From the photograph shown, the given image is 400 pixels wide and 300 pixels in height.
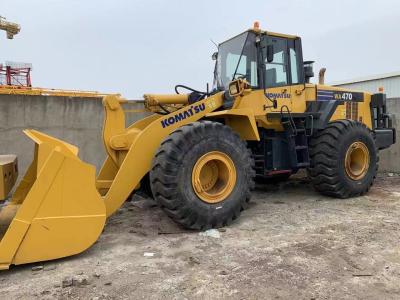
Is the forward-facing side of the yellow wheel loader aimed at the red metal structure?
no

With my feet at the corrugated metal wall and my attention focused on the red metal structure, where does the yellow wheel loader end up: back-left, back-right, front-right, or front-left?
front-left

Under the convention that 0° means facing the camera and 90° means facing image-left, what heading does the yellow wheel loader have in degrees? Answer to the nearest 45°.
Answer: approximately 45°

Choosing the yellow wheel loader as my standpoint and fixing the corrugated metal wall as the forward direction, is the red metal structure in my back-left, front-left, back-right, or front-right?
front-left

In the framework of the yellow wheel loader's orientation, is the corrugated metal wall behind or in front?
behind

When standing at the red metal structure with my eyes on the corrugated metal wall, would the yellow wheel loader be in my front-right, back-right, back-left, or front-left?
front-right
